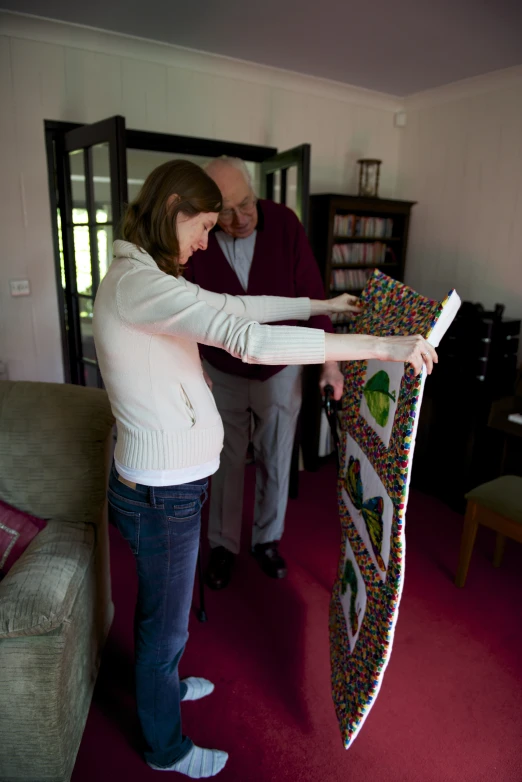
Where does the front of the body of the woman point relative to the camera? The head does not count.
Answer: to the viewer's right

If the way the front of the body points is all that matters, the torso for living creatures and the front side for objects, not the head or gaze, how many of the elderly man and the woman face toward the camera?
1

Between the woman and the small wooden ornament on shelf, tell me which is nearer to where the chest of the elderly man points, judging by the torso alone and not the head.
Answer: the woman

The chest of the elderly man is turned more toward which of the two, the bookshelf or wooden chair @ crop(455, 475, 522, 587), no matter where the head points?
the wooden chair

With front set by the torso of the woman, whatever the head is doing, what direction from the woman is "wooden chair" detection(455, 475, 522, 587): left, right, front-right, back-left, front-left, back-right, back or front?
front-left

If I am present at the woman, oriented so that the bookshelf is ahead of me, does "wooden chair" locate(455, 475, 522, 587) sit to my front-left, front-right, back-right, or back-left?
front-right

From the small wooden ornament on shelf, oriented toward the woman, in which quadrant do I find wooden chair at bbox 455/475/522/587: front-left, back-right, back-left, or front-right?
front-left

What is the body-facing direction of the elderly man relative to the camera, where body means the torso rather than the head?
toward the camera

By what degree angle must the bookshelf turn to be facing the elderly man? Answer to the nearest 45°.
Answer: approximately 45° to its right

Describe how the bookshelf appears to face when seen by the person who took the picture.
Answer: facing the viewer and to the right of the viewer

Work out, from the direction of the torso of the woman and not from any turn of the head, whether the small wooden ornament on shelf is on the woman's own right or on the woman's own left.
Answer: on the woman's own left

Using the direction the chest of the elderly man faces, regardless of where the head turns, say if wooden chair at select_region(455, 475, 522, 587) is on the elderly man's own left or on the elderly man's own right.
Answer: on the elderly man's own left

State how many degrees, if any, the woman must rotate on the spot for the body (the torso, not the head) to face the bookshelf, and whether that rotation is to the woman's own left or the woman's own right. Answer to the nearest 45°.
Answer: approximately 90° to the woman's own left

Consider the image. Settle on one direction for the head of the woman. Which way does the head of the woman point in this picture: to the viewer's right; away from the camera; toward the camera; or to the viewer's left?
to the viewer's right

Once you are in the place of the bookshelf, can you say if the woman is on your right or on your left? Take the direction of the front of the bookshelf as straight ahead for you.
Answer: on your right

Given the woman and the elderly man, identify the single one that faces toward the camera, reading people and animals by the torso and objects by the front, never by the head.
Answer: the elderly man

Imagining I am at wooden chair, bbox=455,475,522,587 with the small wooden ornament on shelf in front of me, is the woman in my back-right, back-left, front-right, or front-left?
back-left
